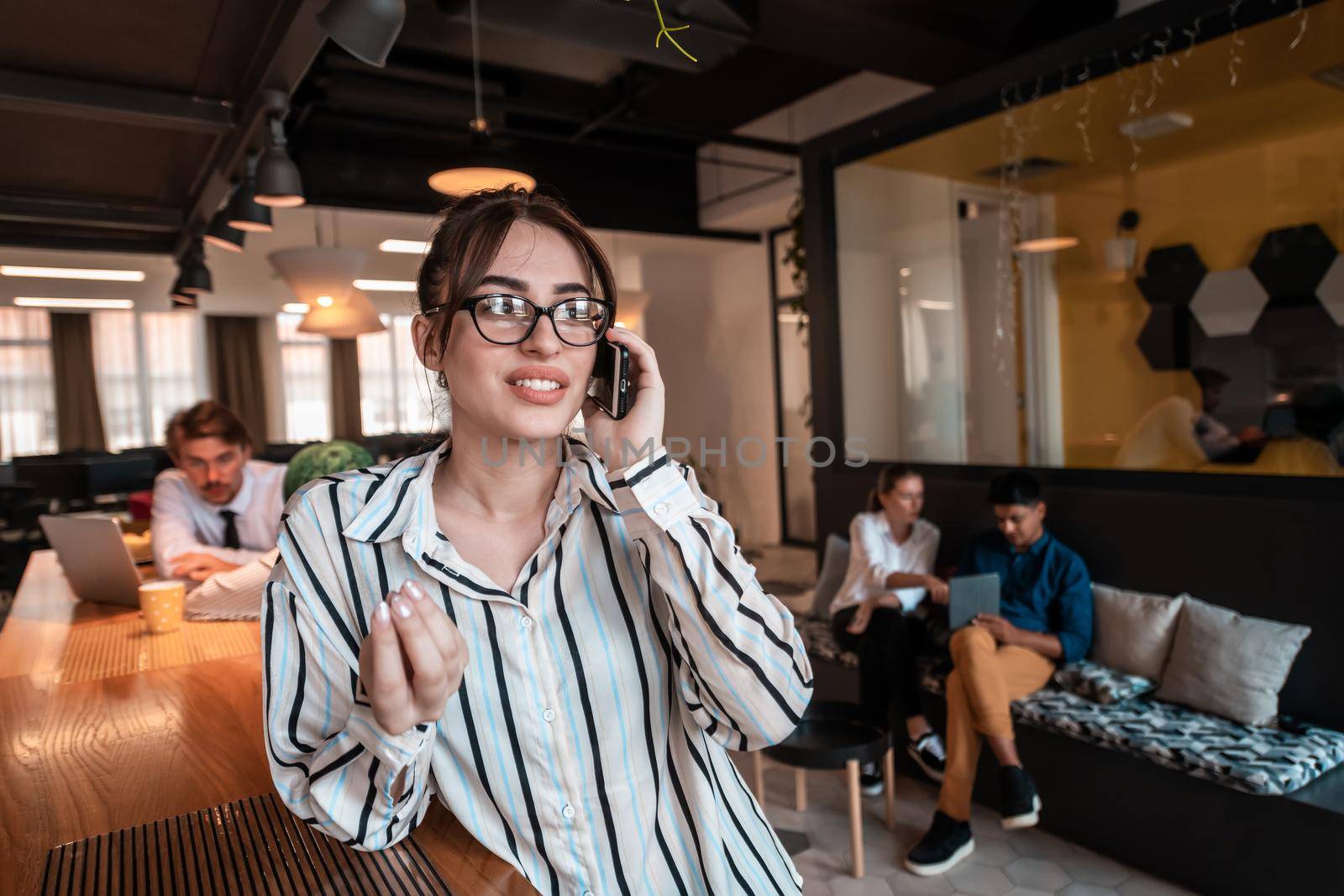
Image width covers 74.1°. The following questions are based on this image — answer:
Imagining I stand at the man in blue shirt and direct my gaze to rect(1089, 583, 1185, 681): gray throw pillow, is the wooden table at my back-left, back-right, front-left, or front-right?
back-right

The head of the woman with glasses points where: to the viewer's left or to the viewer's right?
to the viewer's right

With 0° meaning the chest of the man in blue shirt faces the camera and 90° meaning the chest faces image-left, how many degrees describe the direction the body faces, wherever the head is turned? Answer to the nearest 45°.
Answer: approximately 45°

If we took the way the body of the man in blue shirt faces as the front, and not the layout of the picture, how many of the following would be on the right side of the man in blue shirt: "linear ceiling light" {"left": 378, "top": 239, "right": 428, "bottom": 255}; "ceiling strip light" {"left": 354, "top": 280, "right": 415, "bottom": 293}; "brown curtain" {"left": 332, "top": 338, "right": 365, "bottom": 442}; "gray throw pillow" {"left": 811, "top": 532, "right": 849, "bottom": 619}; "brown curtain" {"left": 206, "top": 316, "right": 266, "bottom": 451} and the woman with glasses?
5

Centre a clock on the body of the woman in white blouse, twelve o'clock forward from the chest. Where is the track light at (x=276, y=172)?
The track light is roughly at 4 o'clock from the woman in white blouse.

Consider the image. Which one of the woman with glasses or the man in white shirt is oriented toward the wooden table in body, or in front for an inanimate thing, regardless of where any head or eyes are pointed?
the man in white shirt

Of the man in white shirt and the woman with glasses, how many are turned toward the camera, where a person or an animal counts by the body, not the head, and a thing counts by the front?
2

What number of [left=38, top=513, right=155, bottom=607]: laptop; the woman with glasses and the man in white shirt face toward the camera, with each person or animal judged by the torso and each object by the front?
2

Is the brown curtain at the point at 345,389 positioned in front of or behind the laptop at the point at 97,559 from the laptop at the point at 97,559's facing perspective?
in front

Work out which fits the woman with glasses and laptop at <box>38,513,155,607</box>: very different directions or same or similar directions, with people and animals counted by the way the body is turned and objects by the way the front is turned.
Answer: very different directions
